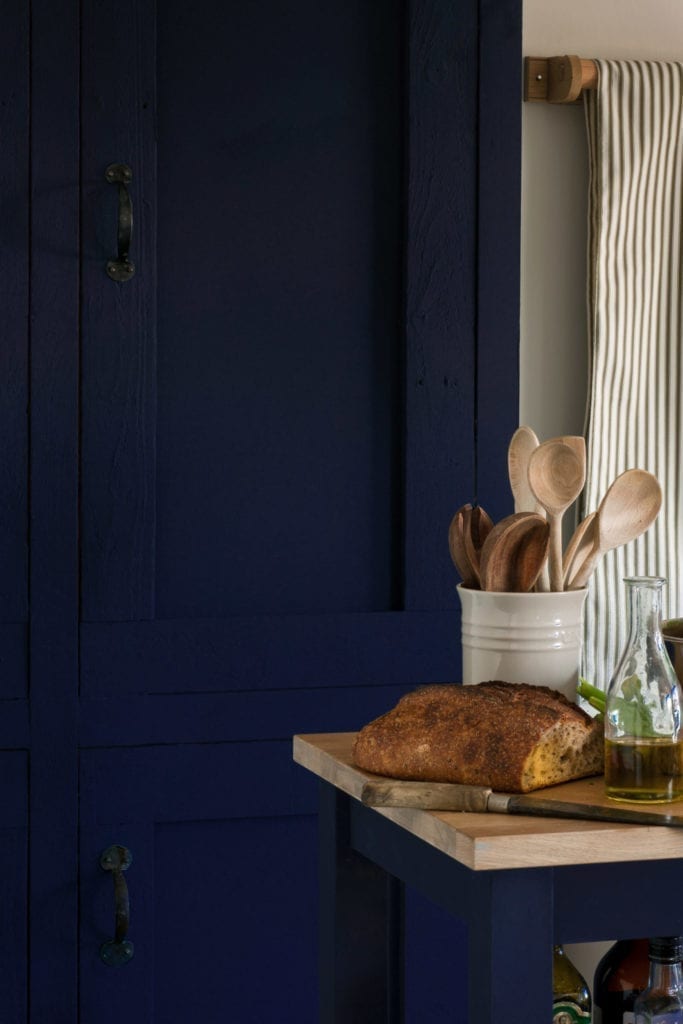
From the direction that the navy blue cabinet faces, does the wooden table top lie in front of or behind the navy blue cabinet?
in front

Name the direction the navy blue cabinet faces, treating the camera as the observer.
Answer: facing the viewer

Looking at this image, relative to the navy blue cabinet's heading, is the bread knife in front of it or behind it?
in front

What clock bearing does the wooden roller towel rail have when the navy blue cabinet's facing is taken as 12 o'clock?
The wooden roller towel rail is roughly at 8 o'clock from the navy blue cabinet.

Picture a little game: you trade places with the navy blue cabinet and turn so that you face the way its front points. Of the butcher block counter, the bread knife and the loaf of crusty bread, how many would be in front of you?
3

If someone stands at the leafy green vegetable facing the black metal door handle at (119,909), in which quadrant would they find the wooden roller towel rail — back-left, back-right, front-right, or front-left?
front-right

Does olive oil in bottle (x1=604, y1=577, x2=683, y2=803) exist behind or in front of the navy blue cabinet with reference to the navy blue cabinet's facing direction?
in front

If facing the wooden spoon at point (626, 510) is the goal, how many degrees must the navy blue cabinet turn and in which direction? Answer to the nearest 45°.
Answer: approximately 45° to its left

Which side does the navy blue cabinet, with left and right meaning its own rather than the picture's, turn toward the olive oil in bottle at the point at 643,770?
front

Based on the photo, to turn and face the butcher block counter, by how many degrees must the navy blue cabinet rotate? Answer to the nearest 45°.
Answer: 0° — it already faces it

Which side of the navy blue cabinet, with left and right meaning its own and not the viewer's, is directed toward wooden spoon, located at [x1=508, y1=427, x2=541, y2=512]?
front
